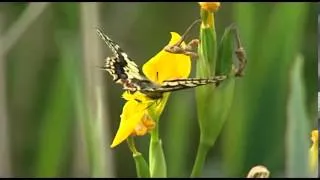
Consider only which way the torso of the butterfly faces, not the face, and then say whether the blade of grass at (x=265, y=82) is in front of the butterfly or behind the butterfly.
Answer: in front
